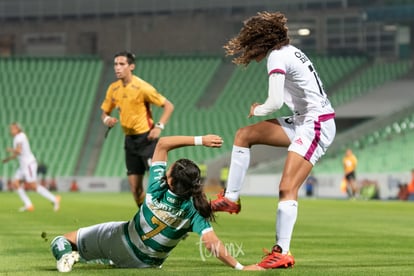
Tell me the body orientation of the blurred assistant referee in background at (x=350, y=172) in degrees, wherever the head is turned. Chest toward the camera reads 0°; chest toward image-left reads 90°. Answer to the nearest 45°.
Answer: approximately 0°

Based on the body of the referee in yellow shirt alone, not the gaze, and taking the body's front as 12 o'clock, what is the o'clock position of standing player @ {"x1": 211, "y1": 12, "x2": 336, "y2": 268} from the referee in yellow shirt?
The standing player is roughly at 10 o'clock from the referee in yellow shirt.

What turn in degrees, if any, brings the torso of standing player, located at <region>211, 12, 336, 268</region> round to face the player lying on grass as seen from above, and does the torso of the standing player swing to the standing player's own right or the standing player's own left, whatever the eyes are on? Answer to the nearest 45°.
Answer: approximately 45° to the standing player's own left

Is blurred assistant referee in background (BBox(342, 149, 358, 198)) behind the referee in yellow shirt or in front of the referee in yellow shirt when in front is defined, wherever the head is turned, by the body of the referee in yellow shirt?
behind

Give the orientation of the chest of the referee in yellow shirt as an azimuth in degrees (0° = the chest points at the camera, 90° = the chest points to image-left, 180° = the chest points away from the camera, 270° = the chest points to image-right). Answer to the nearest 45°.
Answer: approximately 45°

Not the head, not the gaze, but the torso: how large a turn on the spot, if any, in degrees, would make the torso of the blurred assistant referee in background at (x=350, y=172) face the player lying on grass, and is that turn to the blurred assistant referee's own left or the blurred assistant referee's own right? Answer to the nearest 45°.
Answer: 0° — they already face them
